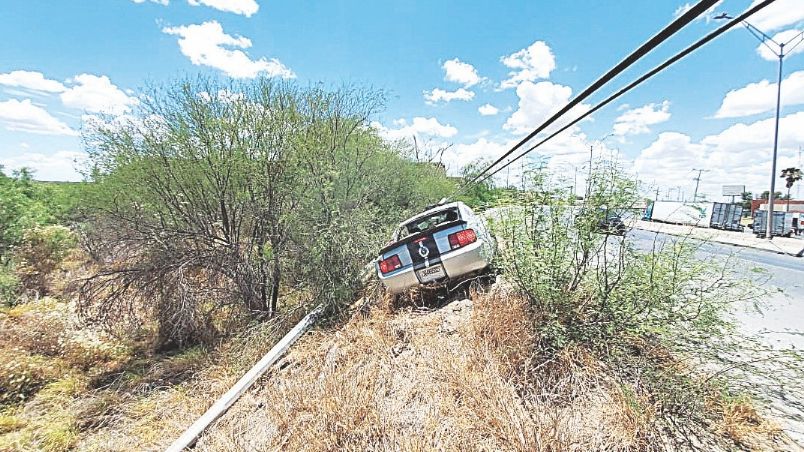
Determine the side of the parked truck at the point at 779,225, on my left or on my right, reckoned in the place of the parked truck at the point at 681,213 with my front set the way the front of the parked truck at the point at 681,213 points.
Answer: on my right

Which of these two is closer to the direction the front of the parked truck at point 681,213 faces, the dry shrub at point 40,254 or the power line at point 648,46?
the dry shrub

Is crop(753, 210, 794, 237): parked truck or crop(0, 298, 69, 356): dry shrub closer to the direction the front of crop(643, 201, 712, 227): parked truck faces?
the dry shrub
